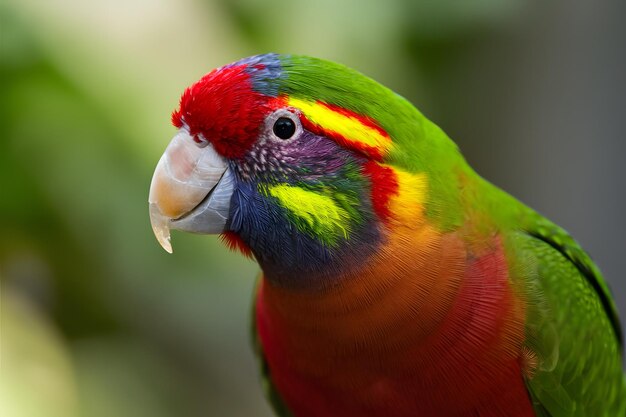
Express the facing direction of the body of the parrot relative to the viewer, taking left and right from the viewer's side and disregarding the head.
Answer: facing the viewer and to the left of the viewer
